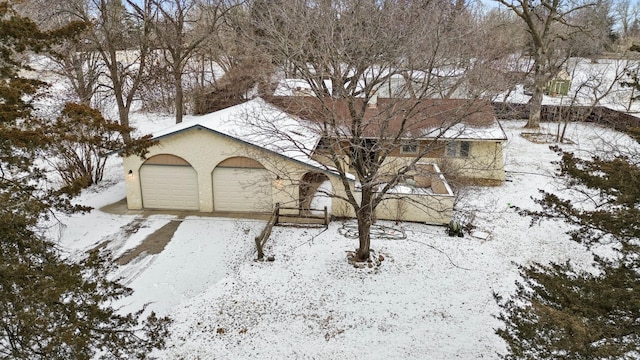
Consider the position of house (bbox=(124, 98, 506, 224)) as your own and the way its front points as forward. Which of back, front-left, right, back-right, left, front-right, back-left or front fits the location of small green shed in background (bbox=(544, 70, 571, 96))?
back-left

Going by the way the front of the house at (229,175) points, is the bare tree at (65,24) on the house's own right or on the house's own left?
on the house's own right

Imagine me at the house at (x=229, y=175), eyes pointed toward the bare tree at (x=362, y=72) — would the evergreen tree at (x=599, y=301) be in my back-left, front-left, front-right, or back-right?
front-right

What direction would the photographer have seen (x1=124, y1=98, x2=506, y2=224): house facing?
facing the viewer

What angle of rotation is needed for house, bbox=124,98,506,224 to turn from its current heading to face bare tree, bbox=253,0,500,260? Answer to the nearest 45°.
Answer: approximately 45° to its left

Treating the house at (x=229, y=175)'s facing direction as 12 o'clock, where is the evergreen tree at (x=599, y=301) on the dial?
The evergreen tree is roughly at 11 o'clock from the house.

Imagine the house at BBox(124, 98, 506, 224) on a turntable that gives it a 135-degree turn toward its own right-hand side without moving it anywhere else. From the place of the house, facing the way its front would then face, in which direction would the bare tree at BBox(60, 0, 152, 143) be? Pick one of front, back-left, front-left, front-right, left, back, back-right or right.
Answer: front
